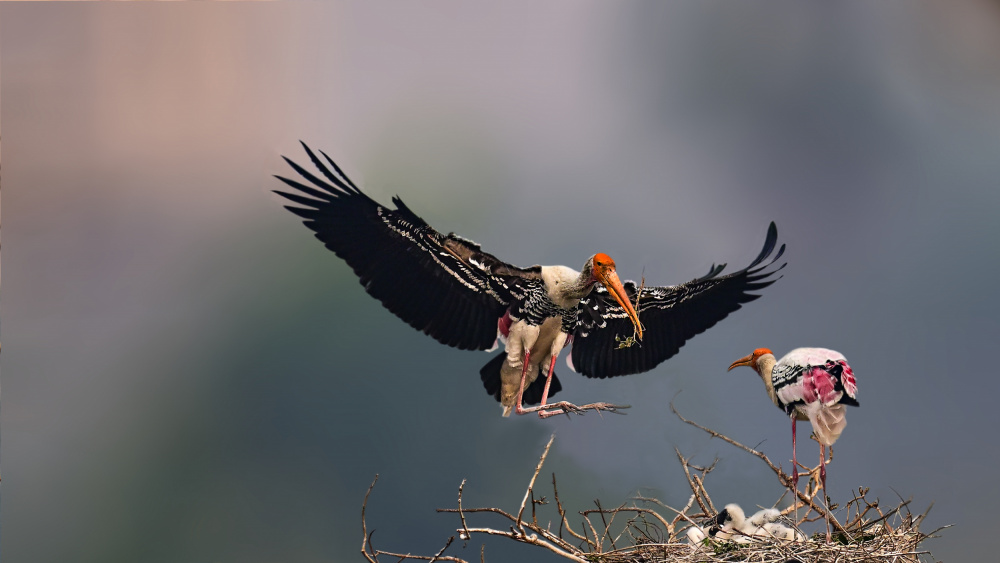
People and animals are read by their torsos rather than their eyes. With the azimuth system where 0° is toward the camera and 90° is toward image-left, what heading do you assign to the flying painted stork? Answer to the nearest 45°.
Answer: approximately 315°

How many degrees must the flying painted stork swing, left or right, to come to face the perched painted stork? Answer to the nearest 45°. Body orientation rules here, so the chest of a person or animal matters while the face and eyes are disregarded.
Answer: approximately 45° to its left
